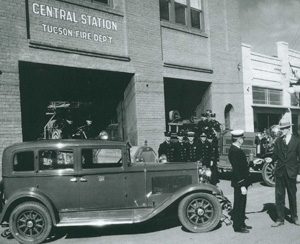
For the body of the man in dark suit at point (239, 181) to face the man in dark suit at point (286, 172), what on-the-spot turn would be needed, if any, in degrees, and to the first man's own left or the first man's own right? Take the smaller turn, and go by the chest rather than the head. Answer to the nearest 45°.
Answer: approximately 45° to the first man's own left

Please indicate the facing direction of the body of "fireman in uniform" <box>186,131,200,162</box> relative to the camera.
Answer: toward the camera

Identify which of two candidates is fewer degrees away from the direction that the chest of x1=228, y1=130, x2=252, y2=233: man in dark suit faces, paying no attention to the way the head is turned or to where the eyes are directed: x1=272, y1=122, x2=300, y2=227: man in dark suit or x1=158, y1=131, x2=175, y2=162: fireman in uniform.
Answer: the man in dark suit

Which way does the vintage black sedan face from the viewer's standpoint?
to the viewer's right

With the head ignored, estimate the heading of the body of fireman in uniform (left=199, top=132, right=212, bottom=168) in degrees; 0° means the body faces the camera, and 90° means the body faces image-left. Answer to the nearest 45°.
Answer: approximately 0°

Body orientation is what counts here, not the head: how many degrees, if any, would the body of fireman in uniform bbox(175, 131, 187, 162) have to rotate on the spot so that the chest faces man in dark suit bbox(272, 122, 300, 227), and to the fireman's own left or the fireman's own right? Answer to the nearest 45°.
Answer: approximately 45° to the fireman's own left

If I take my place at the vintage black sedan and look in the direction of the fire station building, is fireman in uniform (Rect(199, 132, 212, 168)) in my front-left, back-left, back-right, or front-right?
front-right

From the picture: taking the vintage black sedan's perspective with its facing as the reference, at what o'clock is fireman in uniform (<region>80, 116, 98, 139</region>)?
The fireman in uniform is roughly at 9 o'clock from the vintage black sedan.
